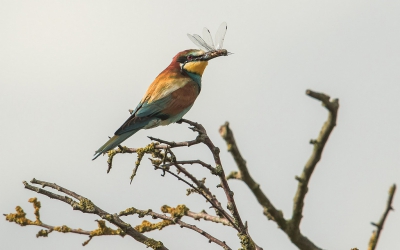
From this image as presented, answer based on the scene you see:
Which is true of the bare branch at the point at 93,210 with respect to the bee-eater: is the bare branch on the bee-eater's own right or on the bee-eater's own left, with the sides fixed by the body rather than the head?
on the bee-eater's own right

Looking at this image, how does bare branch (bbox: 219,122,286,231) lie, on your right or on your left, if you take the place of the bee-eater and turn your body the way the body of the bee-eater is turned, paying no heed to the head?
on your right

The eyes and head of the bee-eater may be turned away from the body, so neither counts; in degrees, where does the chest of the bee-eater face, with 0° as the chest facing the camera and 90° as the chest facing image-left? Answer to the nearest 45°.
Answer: approximately 270°
